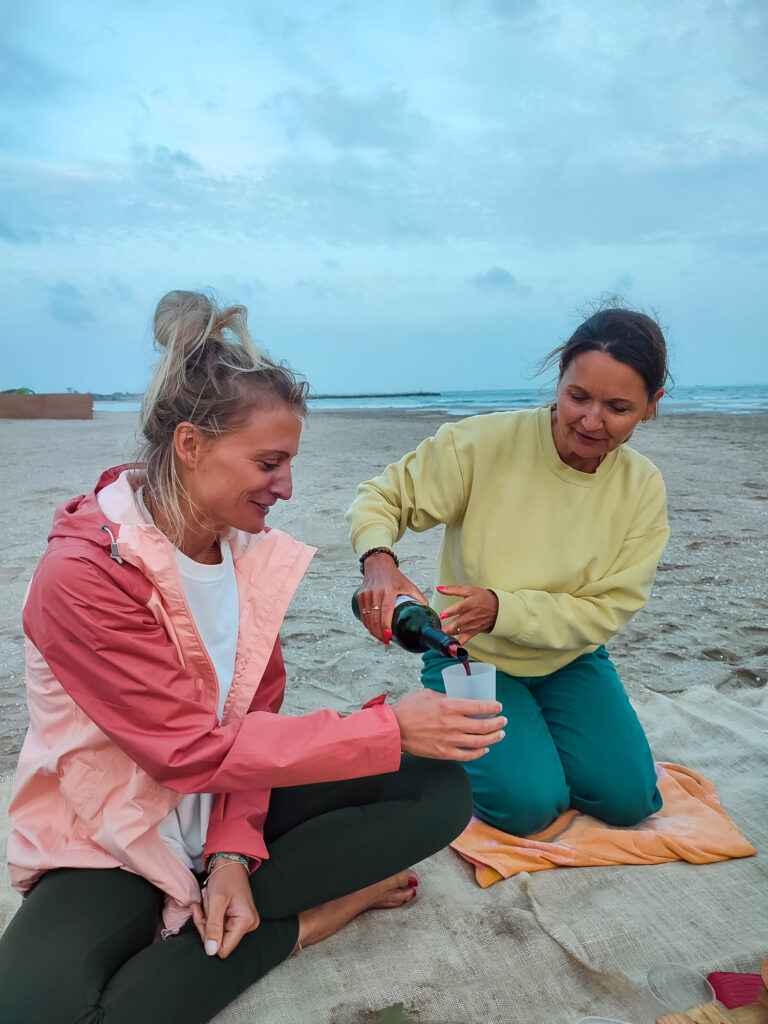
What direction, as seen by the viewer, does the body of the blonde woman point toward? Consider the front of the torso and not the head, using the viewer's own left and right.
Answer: facing the viewer and to the right of the viewer

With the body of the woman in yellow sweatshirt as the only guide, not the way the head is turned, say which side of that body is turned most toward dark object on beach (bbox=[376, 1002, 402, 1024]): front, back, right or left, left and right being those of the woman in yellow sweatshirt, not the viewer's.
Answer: front

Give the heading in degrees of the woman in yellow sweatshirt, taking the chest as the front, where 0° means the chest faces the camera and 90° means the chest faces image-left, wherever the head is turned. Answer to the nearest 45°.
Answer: approximately 0°

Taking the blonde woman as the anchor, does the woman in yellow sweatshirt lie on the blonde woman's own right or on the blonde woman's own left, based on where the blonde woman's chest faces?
on the blonde woman's own left

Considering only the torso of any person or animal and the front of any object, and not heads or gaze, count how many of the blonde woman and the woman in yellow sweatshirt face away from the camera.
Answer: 0

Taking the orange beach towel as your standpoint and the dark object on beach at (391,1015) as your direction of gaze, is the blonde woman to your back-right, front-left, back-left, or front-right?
front-right

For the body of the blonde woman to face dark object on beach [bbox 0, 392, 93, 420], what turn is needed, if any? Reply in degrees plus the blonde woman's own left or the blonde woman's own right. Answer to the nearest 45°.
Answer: approximately 135° to the blonde woman's own left
